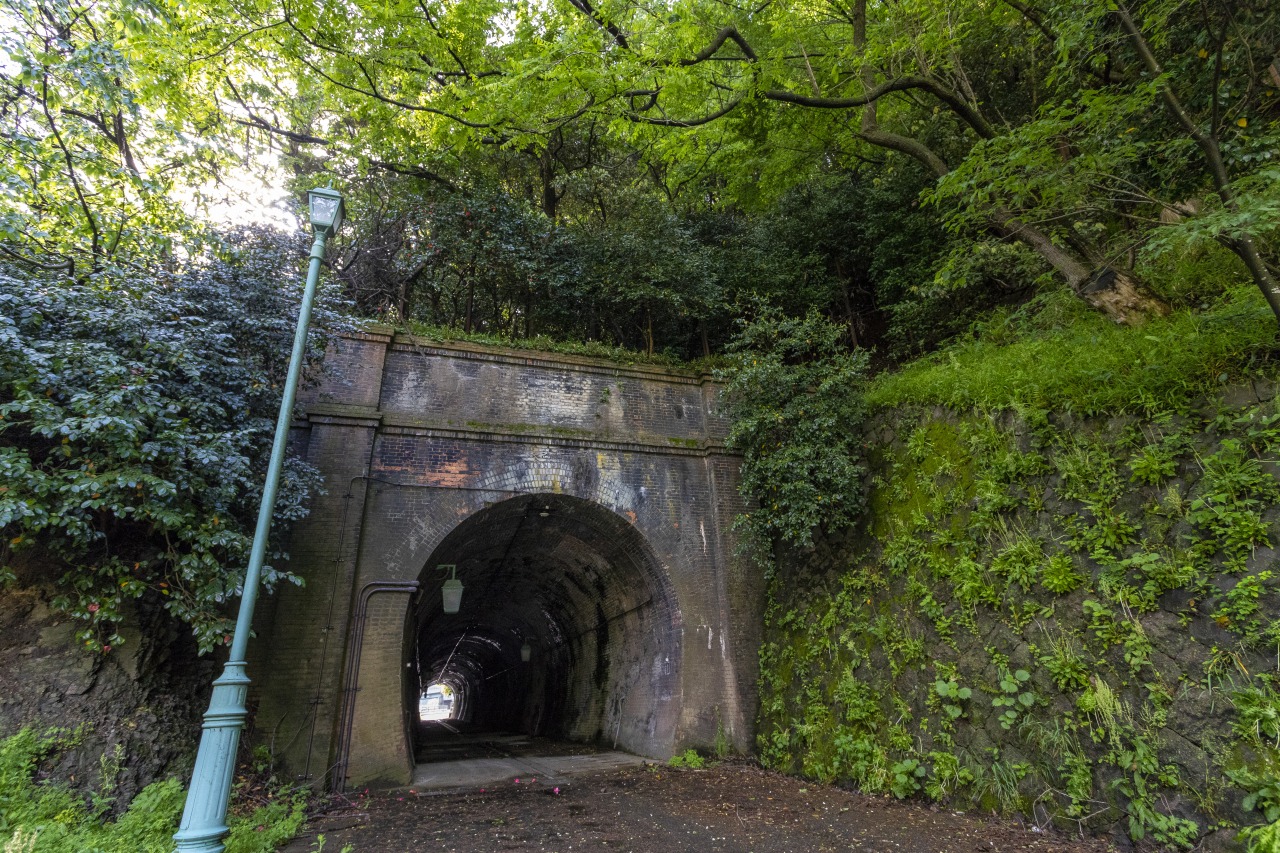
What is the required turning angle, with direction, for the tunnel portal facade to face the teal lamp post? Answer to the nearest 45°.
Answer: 0° — it already faces it

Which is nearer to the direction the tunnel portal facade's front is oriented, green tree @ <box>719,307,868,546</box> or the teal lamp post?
the teal lamp post

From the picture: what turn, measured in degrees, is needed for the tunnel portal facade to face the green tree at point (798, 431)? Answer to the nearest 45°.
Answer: approximately 45° to its left

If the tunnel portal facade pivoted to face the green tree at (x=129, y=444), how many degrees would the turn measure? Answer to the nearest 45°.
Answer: approximately 45° to its right

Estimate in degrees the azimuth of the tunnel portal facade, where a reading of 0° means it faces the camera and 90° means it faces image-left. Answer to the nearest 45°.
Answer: approximately 0°
